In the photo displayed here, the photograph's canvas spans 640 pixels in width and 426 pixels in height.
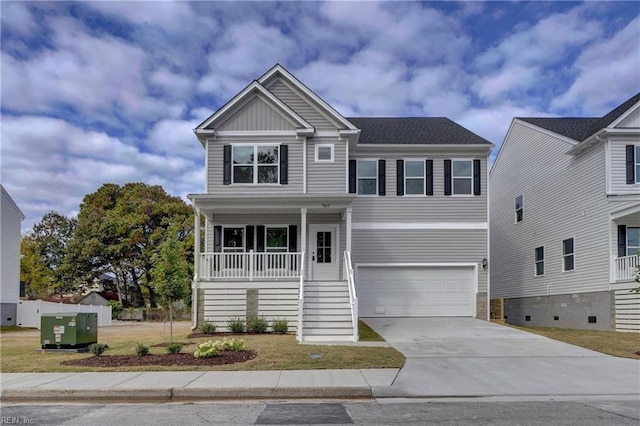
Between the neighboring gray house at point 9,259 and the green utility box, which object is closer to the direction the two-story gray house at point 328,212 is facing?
the green utility box

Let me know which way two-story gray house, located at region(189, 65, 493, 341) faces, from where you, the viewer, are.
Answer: facing the viewer

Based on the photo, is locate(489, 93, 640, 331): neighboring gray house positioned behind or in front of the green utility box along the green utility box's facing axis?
behind

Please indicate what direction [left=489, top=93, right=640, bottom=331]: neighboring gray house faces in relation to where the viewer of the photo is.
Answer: facing the viewer and to the right of the viewer

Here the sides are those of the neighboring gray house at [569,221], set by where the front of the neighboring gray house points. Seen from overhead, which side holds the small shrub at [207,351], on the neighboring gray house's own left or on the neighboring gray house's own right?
on the neighboring gray house's own right

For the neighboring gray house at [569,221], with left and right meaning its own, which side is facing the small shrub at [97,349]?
right

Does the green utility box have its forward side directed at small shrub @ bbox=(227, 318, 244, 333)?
no

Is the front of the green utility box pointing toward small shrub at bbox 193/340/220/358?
no

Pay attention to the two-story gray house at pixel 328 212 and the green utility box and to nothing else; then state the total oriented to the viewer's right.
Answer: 0

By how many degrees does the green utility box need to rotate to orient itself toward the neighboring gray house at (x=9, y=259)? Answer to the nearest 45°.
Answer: approximately 135° to its right

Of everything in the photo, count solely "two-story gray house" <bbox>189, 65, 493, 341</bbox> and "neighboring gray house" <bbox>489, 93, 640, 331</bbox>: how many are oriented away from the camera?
0

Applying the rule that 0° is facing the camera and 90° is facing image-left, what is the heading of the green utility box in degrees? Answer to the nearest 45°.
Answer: approximately 45°

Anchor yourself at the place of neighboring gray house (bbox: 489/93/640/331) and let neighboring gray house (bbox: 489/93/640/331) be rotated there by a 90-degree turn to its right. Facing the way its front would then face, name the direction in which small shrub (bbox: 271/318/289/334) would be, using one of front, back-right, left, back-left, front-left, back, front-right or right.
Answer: front

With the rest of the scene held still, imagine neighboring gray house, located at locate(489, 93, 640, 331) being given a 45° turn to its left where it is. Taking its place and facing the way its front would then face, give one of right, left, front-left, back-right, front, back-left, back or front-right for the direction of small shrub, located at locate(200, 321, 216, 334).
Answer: back-right

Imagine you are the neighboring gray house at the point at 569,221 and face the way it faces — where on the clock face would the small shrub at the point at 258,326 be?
The small shrub is roughly at 3 o'clock from the neighboring gray house.
